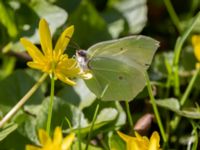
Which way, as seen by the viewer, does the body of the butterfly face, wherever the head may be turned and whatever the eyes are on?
to the viewer's left
